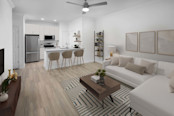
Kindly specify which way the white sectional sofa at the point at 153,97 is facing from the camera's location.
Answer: facing the viewer and to the left of the viewer

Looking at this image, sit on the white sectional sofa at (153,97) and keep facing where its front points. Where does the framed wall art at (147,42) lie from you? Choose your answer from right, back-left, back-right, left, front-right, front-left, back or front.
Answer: back-right

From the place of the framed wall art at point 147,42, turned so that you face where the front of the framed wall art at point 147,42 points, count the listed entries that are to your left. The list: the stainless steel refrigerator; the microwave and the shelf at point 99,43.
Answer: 0

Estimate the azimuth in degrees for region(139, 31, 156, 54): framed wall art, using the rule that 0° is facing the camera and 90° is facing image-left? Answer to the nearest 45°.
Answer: approximately 45°

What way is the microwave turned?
toward the camera

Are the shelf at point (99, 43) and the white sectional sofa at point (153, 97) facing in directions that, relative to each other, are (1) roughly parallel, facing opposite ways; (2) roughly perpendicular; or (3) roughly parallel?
roughly perpendicular

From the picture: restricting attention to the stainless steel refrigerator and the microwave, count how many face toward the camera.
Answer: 2

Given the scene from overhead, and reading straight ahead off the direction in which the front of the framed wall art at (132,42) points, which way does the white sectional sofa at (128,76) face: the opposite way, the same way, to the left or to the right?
the same way

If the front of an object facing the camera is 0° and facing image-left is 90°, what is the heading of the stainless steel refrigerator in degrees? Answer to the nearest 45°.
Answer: approximately 0°

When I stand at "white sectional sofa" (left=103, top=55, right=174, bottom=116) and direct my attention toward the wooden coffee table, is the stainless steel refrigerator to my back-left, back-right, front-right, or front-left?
front-right
